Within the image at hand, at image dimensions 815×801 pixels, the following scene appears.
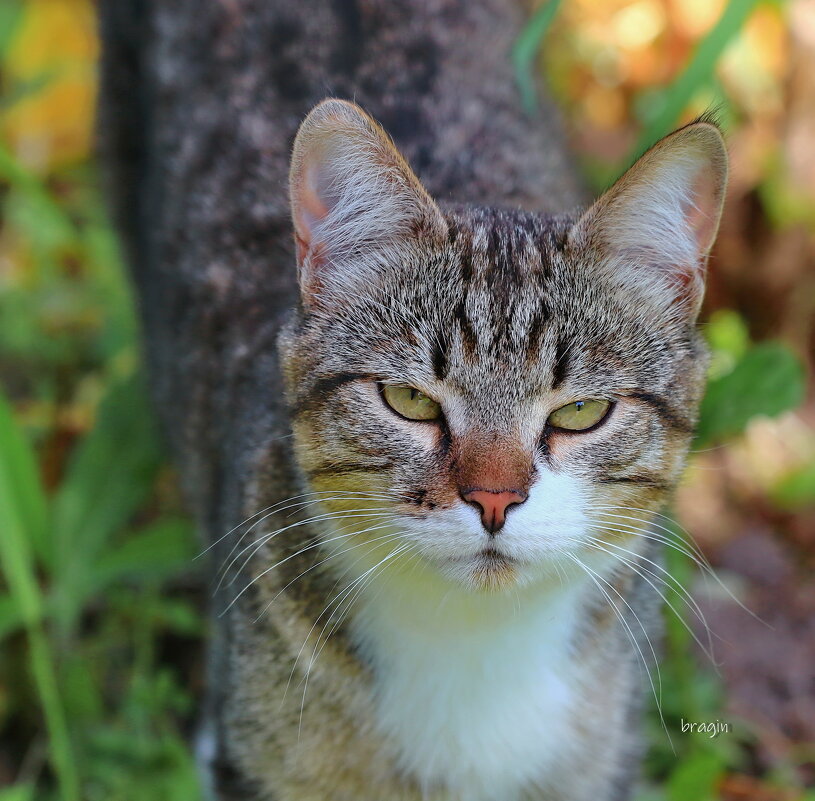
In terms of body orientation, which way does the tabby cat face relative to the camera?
toward the camera

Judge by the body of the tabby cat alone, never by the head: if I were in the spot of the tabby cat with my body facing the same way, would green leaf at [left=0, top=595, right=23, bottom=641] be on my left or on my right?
on my right

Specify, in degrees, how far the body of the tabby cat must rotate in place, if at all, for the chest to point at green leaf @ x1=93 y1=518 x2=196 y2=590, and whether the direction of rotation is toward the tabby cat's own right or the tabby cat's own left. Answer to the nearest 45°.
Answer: approximately 135° to the tabby cat's own right

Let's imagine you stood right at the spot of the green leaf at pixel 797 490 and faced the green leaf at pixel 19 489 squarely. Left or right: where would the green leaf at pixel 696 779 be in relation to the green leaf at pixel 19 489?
left

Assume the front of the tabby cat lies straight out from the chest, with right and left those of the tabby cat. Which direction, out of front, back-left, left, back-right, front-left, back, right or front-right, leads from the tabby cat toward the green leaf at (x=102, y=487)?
back-right

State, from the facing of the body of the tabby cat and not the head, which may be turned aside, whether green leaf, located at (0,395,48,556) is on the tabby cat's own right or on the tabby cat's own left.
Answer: on the tabby cat's own right

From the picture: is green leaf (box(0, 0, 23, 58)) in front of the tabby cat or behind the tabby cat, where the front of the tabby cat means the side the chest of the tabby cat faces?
behind

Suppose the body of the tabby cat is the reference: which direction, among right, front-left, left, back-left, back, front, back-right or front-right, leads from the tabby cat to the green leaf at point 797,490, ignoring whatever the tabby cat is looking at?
back-left

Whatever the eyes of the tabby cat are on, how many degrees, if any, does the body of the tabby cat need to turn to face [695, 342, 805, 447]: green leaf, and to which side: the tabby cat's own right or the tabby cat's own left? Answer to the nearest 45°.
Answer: approximately 135° to the tabby cat's own left
